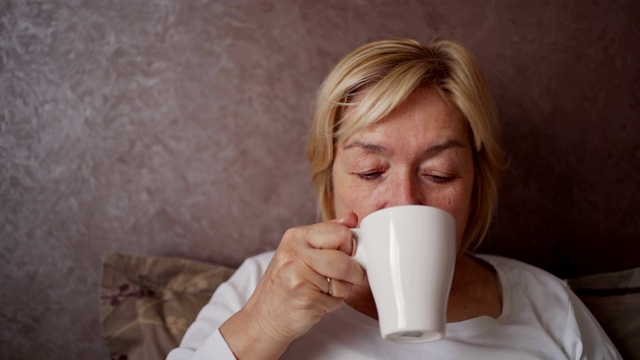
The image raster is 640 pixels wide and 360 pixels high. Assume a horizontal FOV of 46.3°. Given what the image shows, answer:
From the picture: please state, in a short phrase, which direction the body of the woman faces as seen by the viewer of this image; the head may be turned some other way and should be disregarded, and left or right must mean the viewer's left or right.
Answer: facing the viewer

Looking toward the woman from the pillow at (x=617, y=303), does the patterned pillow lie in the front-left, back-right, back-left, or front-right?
front-right

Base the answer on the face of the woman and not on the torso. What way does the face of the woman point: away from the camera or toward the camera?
toward the camera

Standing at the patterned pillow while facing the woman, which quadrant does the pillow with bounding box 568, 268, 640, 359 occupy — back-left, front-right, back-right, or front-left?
front-left

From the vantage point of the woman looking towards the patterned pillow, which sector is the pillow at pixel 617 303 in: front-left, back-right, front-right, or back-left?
back-right

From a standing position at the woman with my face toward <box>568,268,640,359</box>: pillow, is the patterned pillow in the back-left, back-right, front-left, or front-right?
back-left
